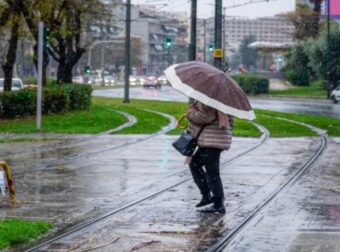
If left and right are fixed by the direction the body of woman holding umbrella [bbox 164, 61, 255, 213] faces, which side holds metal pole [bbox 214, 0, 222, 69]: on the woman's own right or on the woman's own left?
on the woman's own right
